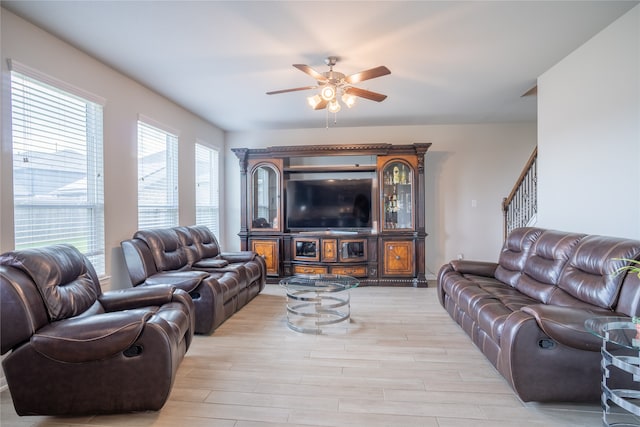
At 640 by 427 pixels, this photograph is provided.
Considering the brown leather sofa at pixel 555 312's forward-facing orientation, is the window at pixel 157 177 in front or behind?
in front

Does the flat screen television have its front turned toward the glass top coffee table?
yes

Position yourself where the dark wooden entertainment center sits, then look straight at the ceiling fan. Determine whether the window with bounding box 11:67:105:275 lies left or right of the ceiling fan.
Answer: right

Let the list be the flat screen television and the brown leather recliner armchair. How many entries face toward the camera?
1

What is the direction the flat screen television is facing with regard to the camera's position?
facing the viewer

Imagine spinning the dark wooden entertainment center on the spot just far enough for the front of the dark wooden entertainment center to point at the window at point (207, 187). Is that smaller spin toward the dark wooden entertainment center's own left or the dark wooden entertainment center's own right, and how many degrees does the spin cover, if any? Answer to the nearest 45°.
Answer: approximately 90° to the dark wooden entertainment center's own right

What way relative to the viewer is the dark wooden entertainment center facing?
toward the camera

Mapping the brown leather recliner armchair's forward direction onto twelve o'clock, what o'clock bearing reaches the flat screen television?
The flat screen television is roughly at 11 o'clock from the brown leather recliner armchair.

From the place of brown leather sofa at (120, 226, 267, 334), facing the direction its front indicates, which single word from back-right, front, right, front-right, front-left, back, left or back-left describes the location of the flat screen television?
left

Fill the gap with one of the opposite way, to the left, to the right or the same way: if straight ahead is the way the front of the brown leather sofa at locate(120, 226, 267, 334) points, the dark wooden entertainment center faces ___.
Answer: to the right

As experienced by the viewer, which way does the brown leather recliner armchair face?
facing to the right of the viewer

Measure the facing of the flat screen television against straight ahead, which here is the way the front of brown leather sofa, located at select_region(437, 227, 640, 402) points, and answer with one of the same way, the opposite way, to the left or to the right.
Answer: to the left

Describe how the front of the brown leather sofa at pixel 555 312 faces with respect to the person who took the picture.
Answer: facing the viewer and to the left of the viewer

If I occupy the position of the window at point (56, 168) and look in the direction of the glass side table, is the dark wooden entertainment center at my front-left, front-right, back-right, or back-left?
front-left

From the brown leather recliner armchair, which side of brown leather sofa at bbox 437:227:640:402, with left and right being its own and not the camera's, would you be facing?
front

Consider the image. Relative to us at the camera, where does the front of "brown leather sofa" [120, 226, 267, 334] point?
facing the viewer and to the right of the viewer
